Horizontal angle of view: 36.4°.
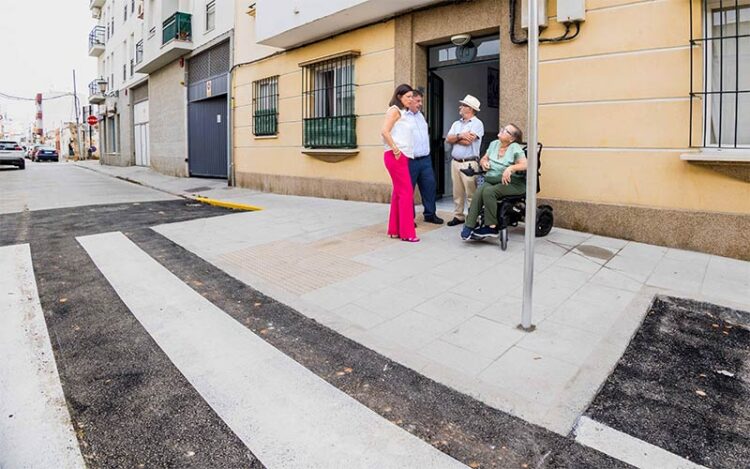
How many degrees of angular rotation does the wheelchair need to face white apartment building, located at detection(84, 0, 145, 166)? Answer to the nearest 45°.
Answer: approximately 90° to its right

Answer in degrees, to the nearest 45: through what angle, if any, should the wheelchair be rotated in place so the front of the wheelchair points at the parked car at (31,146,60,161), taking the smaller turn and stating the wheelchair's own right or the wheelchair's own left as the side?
approximately 90° to the wheelchair's own right

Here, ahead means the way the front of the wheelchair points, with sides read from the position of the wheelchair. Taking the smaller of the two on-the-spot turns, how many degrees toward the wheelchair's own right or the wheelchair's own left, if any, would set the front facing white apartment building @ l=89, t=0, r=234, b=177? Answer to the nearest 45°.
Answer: approximately 90° to the wheelchair's own right

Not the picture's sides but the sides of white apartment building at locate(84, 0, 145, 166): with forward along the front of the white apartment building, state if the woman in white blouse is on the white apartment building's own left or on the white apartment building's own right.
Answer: on the white apartment building's own left

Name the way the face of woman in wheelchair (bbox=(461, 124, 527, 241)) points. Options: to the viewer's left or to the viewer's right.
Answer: to the viewer's left

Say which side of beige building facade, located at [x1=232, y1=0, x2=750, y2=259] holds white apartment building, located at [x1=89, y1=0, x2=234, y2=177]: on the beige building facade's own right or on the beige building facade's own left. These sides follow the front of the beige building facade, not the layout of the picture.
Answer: on the beige building facade's own right

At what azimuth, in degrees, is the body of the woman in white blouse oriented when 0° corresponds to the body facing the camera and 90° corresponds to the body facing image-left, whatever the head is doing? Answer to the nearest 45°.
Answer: approximately 270°
